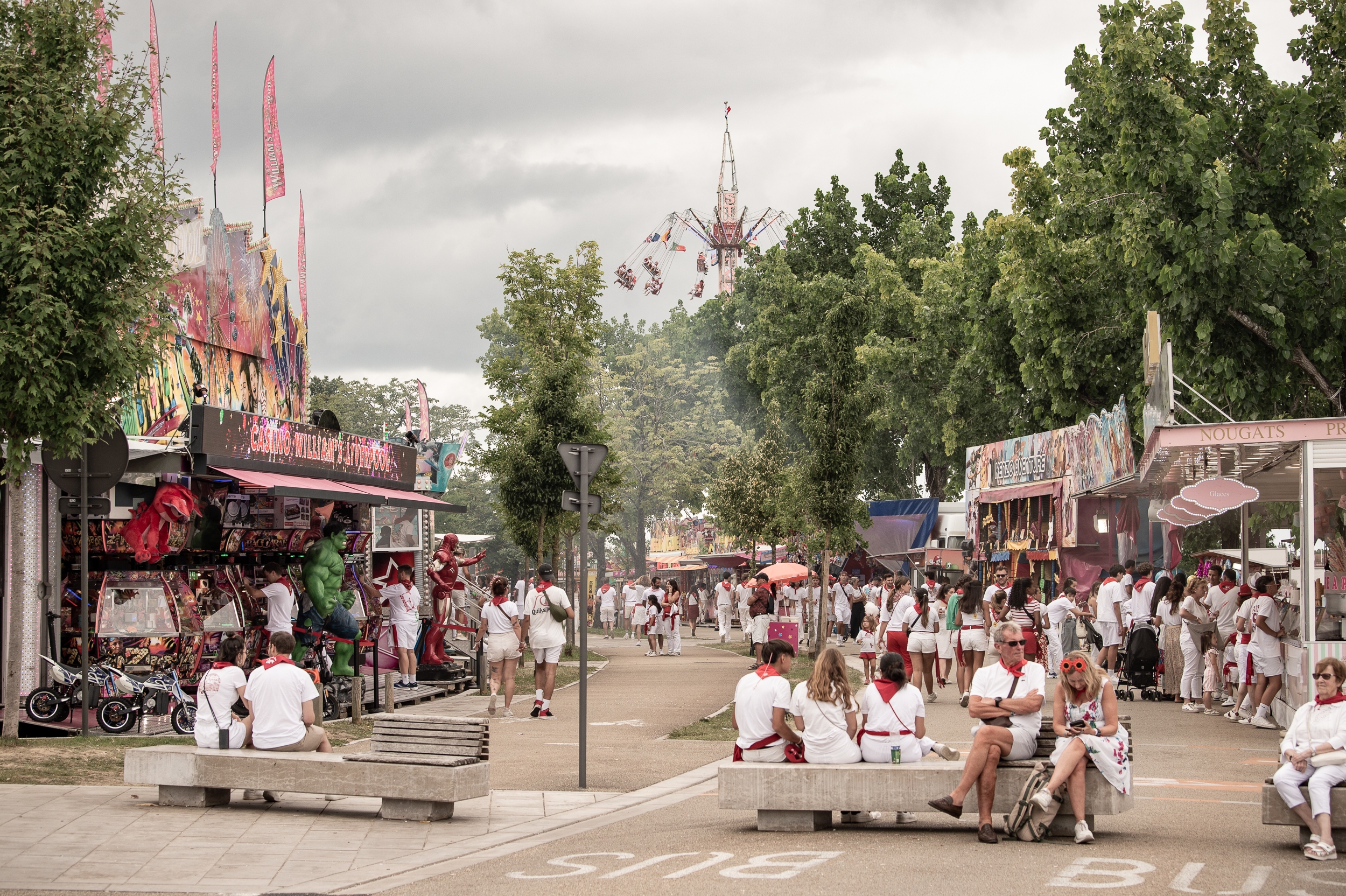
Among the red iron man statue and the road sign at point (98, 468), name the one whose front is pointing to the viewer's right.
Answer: the red iron man statue

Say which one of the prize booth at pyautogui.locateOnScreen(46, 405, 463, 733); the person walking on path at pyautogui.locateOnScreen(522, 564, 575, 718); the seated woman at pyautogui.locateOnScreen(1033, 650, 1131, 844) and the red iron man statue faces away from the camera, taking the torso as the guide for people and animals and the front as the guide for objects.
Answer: the person walking on path

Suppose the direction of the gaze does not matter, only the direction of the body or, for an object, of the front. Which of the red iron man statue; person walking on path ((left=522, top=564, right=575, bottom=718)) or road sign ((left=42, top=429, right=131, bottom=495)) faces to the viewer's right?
the red iron man statue

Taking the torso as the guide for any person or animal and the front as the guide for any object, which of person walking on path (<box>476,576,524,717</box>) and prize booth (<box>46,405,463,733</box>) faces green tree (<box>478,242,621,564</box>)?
the person walking on path

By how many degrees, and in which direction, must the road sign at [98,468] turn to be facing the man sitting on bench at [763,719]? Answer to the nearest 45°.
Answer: approximately 135° to its right

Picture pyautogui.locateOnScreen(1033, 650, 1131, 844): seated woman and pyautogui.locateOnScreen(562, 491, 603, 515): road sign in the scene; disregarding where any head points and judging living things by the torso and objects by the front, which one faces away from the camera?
the road sign

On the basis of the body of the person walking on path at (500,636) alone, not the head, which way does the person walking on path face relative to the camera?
away from the camera
